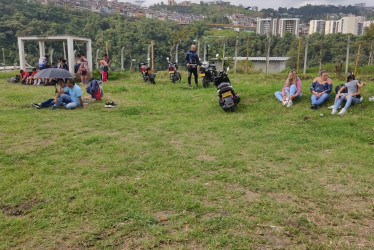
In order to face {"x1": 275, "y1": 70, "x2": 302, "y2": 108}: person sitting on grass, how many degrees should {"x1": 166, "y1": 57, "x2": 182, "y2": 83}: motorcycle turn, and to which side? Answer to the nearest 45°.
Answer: approximately 180°

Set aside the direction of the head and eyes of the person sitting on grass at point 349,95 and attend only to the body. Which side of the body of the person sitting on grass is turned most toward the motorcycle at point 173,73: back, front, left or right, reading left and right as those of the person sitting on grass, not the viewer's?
right

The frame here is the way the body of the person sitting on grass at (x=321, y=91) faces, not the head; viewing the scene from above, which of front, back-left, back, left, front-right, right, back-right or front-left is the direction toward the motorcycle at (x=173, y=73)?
right

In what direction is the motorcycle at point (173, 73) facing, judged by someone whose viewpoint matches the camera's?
facing away from the viewer and to the left of the viewer

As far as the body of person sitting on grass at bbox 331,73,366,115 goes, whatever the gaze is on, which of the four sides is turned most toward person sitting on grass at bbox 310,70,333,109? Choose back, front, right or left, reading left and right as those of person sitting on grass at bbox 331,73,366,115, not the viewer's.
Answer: right

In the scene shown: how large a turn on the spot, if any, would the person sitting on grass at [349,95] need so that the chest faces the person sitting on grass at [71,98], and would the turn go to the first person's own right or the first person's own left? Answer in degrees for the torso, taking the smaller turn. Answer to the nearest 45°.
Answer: approximately 45° to the first person's own right

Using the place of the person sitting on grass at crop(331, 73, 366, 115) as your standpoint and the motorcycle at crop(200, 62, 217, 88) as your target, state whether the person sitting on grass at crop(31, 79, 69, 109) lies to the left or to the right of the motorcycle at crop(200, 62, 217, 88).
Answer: left

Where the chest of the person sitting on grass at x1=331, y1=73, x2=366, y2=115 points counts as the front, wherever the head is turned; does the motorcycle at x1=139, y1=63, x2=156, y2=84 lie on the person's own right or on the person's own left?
on the person's own right

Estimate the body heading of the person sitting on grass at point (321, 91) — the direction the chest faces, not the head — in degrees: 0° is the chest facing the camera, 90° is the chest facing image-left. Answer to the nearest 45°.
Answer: approximately 45°

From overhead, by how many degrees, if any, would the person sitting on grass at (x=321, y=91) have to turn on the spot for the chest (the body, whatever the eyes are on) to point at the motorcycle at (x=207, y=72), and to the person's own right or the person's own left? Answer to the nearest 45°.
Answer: approximately 90° to the person's own right

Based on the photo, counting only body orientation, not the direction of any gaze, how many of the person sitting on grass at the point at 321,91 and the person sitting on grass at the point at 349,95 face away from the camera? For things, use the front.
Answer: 0

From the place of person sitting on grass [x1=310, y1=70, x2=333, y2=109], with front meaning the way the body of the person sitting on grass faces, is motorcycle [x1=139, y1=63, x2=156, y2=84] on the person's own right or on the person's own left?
on the person's own right
